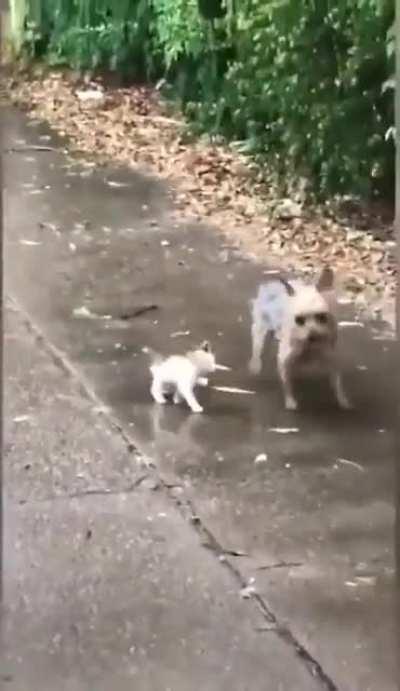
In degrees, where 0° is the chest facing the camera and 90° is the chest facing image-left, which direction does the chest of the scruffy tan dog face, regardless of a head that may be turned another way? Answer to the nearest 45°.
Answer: approximately 315°

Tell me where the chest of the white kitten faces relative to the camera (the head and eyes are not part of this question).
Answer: to the viewer's right
